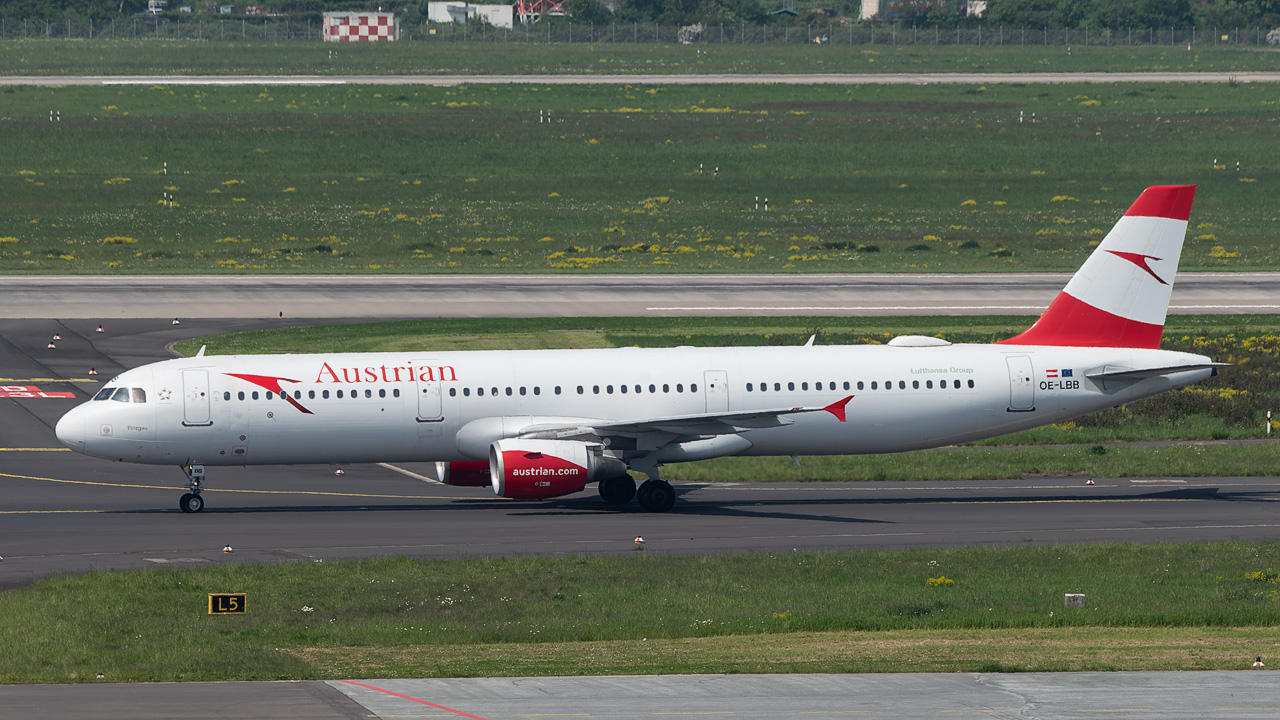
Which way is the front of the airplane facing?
to the viewer's left
